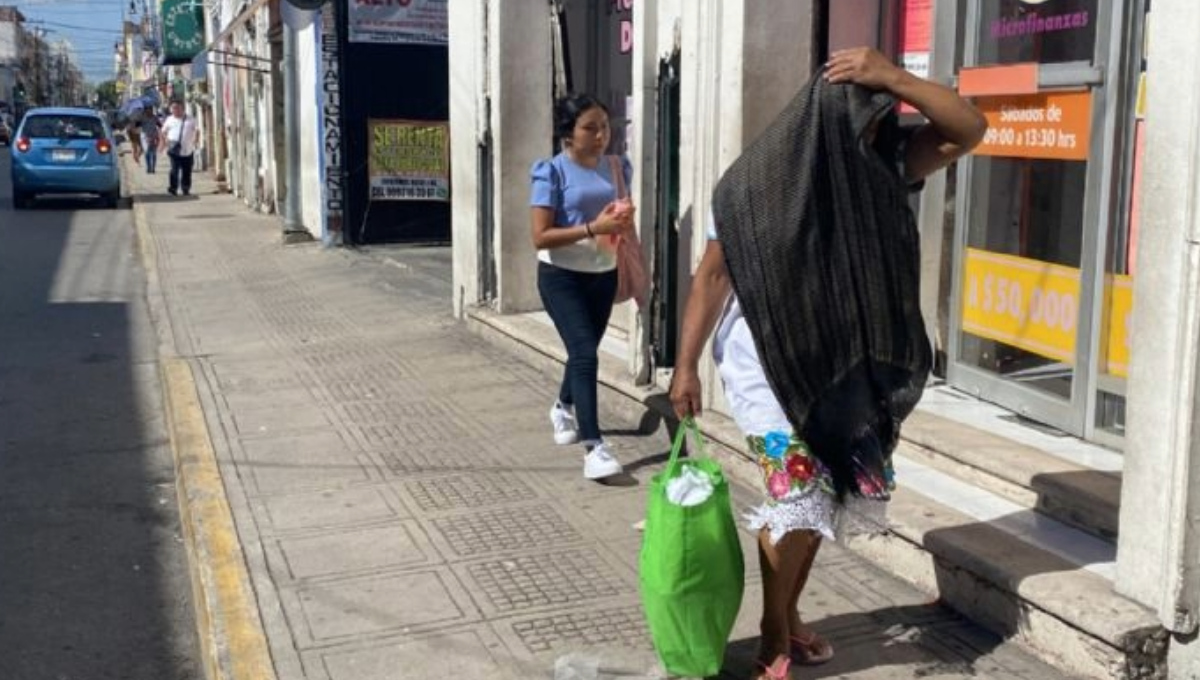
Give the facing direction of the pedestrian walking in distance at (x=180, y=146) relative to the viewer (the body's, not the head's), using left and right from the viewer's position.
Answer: facing the viewer

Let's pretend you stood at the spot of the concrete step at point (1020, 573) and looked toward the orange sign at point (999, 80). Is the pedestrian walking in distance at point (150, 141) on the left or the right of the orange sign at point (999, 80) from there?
left

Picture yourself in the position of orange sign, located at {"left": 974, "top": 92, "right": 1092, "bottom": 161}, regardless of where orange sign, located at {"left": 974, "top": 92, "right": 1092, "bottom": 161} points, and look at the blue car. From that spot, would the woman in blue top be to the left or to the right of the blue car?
left

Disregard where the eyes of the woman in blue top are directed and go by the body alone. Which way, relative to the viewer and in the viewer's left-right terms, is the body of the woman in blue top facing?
facing the viewer and to the right of the viewer

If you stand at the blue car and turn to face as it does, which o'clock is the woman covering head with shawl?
The woman covering head with shawl is roughly at 6 o'clock from the blue car.

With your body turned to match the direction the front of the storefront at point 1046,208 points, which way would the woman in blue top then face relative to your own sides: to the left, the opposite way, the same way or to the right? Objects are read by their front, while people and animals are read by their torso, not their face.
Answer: to the left

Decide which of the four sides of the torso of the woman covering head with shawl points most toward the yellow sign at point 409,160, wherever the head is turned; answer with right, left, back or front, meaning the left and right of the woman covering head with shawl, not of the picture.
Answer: back

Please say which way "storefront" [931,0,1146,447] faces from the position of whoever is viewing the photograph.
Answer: facing the viewer and to the left of the viewer

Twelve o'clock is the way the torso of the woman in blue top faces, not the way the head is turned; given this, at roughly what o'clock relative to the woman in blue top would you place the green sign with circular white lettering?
The green sign with circular white lettering is roughly at 7 o'clock from the woman in blue top.

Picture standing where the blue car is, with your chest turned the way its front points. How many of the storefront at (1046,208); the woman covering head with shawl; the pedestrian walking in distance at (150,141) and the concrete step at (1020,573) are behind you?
3

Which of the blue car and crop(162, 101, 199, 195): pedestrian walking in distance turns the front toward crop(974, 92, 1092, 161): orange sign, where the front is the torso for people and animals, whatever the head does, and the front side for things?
the pedestrian walking in distance

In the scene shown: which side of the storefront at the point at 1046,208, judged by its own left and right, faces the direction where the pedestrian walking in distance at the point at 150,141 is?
right
